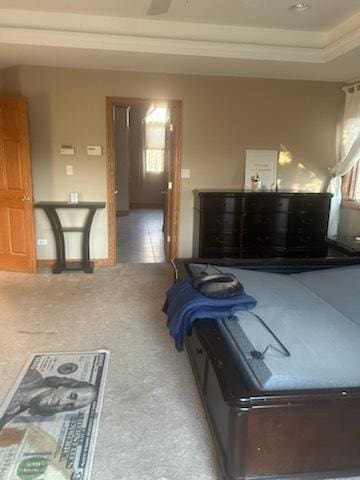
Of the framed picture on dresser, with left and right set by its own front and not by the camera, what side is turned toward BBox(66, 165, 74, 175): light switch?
right

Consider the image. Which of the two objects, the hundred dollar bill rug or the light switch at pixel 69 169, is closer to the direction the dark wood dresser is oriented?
the hundred dollar bill rug

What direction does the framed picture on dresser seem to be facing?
toward the camera

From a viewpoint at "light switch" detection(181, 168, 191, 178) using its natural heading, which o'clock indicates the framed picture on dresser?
The framed picture on dresser is roughly at 9 o'clock from the light switch.

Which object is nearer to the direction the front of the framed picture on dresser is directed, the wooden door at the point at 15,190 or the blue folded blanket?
the blue folded blanket

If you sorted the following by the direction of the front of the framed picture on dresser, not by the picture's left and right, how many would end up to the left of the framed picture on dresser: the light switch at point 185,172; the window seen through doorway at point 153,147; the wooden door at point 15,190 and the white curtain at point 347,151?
1

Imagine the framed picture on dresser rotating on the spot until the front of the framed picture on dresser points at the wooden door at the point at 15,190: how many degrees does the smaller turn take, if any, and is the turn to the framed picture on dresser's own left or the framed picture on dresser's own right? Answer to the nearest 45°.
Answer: approximately 45° to the framed picture on dresser's own right

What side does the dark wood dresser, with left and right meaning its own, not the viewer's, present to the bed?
front

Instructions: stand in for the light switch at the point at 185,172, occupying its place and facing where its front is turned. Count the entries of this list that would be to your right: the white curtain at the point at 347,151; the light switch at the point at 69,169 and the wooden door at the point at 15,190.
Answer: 2

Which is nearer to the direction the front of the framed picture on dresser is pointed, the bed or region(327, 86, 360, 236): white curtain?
the bed

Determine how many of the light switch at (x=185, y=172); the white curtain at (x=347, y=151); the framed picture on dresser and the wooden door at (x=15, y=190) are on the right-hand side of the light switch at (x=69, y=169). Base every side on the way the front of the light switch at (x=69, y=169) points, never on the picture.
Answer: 1

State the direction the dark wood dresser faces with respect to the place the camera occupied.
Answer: facing the viewer
